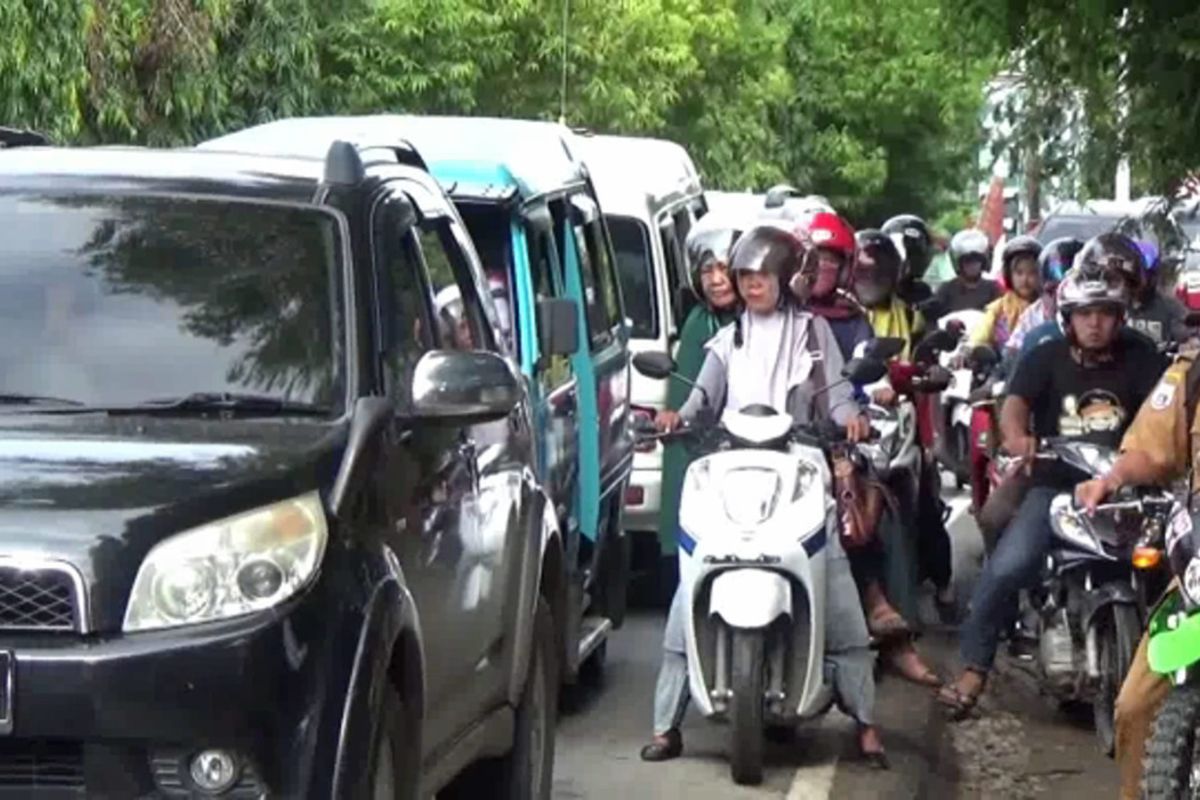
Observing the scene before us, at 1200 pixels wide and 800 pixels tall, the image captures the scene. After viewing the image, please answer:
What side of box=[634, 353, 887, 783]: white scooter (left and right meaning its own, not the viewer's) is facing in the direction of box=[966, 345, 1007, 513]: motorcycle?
back

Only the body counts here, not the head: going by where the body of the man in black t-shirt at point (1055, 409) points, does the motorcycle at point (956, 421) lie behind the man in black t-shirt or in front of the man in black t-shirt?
behind

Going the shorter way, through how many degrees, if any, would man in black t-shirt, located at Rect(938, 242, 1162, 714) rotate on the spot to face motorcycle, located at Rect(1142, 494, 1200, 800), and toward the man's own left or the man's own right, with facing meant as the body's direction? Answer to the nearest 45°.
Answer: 0° — they already face it

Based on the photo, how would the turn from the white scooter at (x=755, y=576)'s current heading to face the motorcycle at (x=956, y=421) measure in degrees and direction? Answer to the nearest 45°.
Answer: approximately 180°

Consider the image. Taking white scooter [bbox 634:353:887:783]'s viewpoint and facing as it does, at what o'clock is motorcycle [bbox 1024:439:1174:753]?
The motorcycle is roughly at 8 o'clock from the white scooter.

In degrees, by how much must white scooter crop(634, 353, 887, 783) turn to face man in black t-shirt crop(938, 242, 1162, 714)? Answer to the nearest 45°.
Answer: approximately 135° to its left

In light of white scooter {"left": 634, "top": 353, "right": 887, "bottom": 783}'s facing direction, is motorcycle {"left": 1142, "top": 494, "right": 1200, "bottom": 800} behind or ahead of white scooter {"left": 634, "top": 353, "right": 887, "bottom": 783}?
ahead

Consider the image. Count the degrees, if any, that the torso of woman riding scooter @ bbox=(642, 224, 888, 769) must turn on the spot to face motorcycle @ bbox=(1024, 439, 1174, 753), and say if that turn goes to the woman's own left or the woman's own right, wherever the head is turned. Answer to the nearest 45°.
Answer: approximately 90° to the woman's own left
